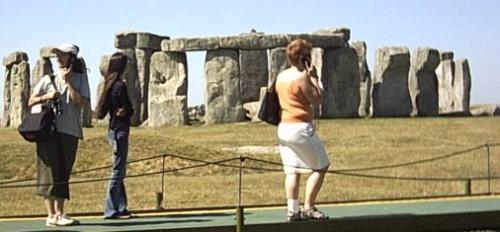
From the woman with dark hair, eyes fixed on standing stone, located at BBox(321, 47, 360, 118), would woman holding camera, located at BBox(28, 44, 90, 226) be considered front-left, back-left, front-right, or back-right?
back-left

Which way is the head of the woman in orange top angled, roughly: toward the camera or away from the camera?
away from the camera

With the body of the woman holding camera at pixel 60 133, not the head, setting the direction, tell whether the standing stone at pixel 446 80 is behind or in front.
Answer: behind

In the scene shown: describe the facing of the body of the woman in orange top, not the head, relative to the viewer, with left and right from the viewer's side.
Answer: facing away from the viewer and to the right of the viewer

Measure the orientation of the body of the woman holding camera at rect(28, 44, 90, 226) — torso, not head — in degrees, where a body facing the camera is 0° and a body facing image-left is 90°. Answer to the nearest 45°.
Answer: approximately 45°

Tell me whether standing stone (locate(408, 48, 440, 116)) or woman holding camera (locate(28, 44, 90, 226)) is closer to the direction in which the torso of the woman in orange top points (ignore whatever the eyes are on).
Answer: the standing stone

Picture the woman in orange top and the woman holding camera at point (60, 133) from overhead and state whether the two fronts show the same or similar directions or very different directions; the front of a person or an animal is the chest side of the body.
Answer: very different directions
